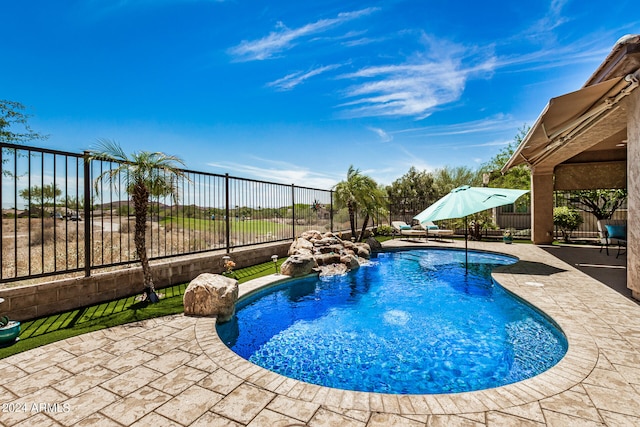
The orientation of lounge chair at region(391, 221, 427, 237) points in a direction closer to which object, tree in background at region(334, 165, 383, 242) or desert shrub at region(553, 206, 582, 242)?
the desert shrub

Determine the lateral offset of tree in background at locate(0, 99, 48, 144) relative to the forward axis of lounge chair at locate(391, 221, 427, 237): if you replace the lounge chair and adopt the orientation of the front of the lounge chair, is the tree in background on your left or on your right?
on your right

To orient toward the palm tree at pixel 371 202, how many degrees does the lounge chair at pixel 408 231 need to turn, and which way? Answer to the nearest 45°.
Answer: approximately 180°

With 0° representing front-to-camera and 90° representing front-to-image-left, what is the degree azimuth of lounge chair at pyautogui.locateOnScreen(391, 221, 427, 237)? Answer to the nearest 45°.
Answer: approximately 315°

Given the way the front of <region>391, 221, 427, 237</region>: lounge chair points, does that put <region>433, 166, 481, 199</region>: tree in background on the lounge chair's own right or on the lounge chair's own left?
on the lounge chair's own left

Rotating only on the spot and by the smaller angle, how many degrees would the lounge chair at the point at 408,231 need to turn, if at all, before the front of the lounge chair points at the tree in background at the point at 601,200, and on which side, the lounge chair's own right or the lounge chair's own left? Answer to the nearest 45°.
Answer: approximately 45° to the lounge chair's own left

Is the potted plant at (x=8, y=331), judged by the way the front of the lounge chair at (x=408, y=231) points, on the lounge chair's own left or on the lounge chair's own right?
on the lounge chair's own right

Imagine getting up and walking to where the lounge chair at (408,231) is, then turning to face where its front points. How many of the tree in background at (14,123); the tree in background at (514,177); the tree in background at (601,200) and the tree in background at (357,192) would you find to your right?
2

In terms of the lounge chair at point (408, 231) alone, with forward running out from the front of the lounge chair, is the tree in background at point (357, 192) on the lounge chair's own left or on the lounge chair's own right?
on the lounge chair's own right

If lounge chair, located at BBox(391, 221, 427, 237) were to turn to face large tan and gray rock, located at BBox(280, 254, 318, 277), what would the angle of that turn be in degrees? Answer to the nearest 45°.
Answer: approximately 45° to its right

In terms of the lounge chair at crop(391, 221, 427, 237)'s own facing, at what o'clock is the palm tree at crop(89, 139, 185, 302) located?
The palm tree is roughly at 2 o'clock from the lounge chair.

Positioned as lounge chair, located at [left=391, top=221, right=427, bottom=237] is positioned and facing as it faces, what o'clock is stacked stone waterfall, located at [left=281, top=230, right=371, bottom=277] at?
The stacked stone waterfall is roughly at 2 o'clock from the lounge chair.

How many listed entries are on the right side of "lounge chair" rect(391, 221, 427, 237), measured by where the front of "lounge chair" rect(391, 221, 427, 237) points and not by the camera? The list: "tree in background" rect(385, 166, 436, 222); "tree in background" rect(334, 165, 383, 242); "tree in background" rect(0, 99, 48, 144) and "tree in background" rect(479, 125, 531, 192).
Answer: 2

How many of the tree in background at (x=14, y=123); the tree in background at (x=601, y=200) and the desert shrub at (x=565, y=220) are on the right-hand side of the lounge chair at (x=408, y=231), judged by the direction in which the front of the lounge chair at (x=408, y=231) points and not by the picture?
1

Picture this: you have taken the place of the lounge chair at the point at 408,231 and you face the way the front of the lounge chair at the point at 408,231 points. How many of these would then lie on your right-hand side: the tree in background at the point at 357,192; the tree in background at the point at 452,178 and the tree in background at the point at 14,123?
2

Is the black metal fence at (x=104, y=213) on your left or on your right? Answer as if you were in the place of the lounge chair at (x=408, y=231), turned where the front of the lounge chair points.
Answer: on your right
